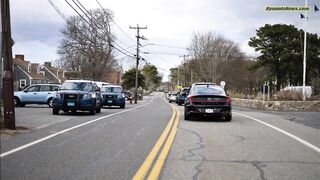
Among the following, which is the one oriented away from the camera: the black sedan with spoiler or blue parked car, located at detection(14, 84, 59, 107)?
the black sedan with spoiler

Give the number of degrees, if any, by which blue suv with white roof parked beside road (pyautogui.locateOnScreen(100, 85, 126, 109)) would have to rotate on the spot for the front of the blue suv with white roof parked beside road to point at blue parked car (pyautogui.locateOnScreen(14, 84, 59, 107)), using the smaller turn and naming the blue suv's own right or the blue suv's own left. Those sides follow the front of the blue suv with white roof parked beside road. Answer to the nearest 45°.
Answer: approximately 90° to the blue suv's own right

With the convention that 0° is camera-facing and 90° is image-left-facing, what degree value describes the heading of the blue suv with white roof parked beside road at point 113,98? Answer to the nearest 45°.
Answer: approximately 0°

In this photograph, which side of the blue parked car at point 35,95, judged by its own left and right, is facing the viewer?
left

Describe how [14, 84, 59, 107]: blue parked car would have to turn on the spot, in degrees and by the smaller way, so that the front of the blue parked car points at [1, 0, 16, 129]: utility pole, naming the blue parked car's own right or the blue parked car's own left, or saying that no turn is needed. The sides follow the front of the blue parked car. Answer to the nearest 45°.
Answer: approximately 90° to the blue parked car's own left

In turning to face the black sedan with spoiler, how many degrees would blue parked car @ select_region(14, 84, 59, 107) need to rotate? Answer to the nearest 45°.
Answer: approximately 135° to its left

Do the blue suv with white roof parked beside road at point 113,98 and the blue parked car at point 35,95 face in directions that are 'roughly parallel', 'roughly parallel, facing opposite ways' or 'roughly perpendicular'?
roughly perpendicular

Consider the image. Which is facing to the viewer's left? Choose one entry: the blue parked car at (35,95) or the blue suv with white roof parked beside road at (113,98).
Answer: the blue parked car
